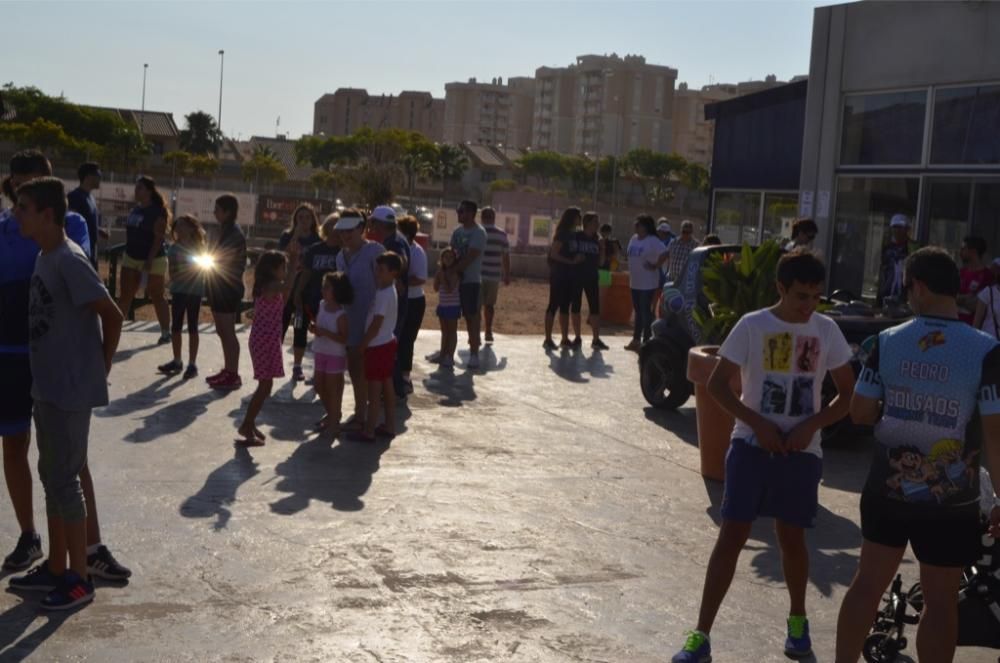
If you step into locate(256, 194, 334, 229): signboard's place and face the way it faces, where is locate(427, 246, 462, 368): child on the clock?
The child is roughly at 12 o'clock from the signboard.

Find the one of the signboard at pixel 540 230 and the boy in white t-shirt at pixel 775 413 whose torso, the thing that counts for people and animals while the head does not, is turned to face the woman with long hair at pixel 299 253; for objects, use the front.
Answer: the signboard

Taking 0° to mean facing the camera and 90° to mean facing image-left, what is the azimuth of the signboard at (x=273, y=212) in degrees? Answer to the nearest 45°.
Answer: approximately 0°

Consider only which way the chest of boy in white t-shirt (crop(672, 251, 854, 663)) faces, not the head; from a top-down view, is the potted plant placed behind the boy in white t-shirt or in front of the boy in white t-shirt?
behind

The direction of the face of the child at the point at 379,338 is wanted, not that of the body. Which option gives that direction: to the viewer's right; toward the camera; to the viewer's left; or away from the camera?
to the viewer's left

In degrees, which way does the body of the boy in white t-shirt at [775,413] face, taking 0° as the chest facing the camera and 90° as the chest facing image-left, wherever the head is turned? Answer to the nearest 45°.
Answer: approximately 0°

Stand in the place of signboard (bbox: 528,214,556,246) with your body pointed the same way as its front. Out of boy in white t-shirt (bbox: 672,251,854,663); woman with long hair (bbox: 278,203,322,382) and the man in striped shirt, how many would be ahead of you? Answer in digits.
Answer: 3

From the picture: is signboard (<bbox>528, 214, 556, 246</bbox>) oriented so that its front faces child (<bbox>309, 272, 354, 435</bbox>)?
yes
